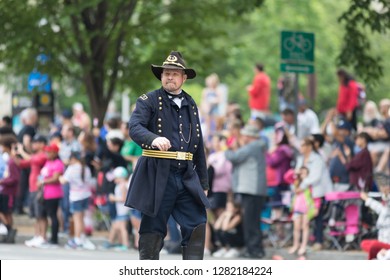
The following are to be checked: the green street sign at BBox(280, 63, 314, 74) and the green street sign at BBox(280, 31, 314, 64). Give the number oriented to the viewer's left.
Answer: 0

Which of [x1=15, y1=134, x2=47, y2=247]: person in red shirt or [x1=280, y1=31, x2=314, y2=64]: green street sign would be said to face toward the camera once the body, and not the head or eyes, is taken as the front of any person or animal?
the green street sign

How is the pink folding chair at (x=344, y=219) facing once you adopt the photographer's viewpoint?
facing the viewer and to the left of the viewer

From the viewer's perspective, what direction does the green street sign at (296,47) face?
toward the camera

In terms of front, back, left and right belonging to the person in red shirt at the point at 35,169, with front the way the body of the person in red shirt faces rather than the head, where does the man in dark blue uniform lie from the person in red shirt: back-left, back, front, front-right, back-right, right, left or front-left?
left

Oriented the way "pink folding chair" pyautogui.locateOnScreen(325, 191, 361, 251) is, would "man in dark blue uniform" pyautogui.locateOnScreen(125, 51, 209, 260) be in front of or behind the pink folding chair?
in front

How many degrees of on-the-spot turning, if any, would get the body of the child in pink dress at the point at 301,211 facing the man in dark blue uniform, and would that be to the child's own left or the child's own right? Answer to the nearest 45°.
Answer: approximately 45° to the child's own left

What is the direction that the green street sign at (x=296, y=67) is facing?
toward the camera

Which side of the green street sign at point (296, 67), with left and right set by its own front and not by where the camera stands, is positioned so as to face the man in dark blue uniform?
front

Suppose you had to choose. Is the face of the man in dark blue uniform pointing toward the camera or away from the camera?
toward the camera

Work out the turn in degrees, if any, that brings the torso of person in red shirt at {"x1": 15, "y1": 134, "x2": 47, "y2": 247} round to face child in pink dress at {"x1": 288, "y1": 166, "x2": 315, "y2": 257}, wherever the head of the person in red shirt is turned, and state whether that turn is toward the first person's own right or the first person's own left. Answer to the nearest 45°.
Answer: approximately 135° to the first person's own left
